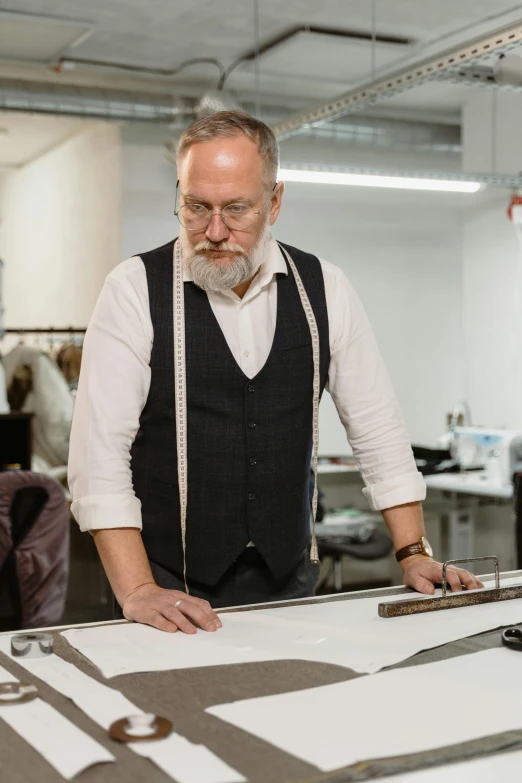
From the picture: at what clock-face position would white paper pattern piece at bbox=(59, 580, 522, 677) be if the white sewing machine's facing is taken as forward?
The white paper pattern piece is roughly at 12 o'clock from the white sewing machine.

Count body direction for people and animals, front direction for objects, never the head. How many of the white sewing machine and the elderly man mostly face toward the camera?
2

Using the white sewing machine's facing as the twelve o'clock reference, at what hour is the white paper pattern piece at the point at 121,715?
The white paper pattern piece is roughly at 12 o'clock from the white sewing machine.

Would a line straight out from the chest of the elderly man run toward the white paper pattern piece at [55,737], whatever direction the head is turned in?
yes

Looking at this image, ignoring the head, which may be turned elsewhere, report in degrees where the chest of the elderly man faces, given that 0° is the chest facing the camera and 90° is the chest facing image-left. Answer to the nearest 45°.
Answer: approximately 0°

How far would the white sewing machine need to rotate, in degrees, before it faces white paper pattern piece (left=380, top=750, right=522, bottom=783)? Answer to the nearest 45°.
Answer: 0° — it already faces it

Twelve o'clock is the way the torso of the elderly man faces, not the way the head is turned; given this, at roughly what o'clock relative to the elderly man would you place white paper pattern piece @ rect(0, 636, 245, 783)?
The white paper pattern piece is roughly at 12 o'clock from the elderly man.

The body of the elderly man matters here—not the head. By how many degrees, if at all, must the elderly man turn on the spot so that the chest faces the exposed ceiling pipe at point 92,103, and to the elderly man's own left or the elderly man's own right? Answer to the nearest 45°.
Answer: approximately 180°

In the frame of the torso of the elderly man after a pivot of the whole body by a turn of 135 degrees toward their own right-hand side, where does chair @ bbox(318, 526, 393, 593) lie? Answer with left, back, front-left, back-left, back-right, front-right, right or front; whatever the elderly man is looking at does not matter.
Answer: front-right
